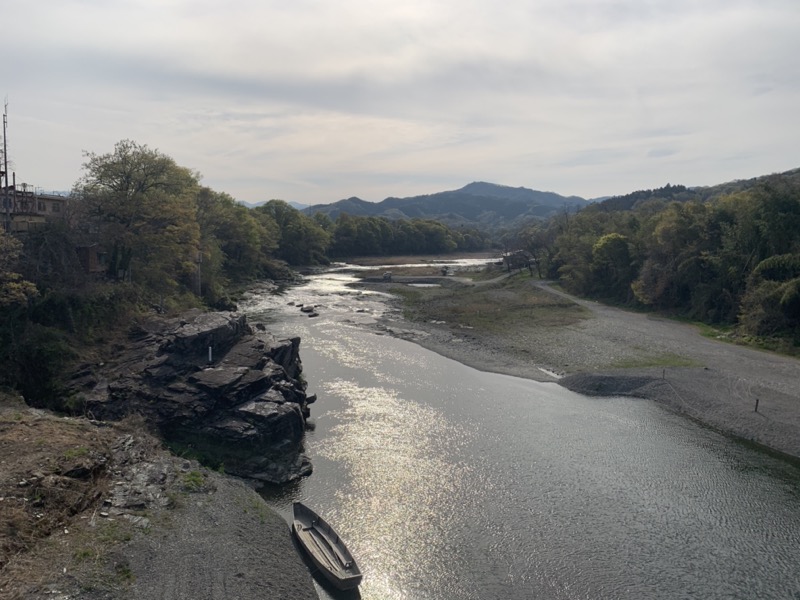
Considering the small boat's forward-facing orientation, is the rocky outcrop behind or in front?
in front

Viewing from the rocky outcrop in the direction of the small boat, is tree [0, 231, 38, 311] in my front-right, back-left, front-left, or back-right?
back-right

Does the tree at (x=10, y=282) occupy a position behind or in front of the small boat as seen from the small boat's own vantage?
in front

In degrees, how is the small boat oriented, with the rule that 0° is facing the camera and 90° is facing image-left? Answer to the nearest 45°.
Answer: approximately 135°
